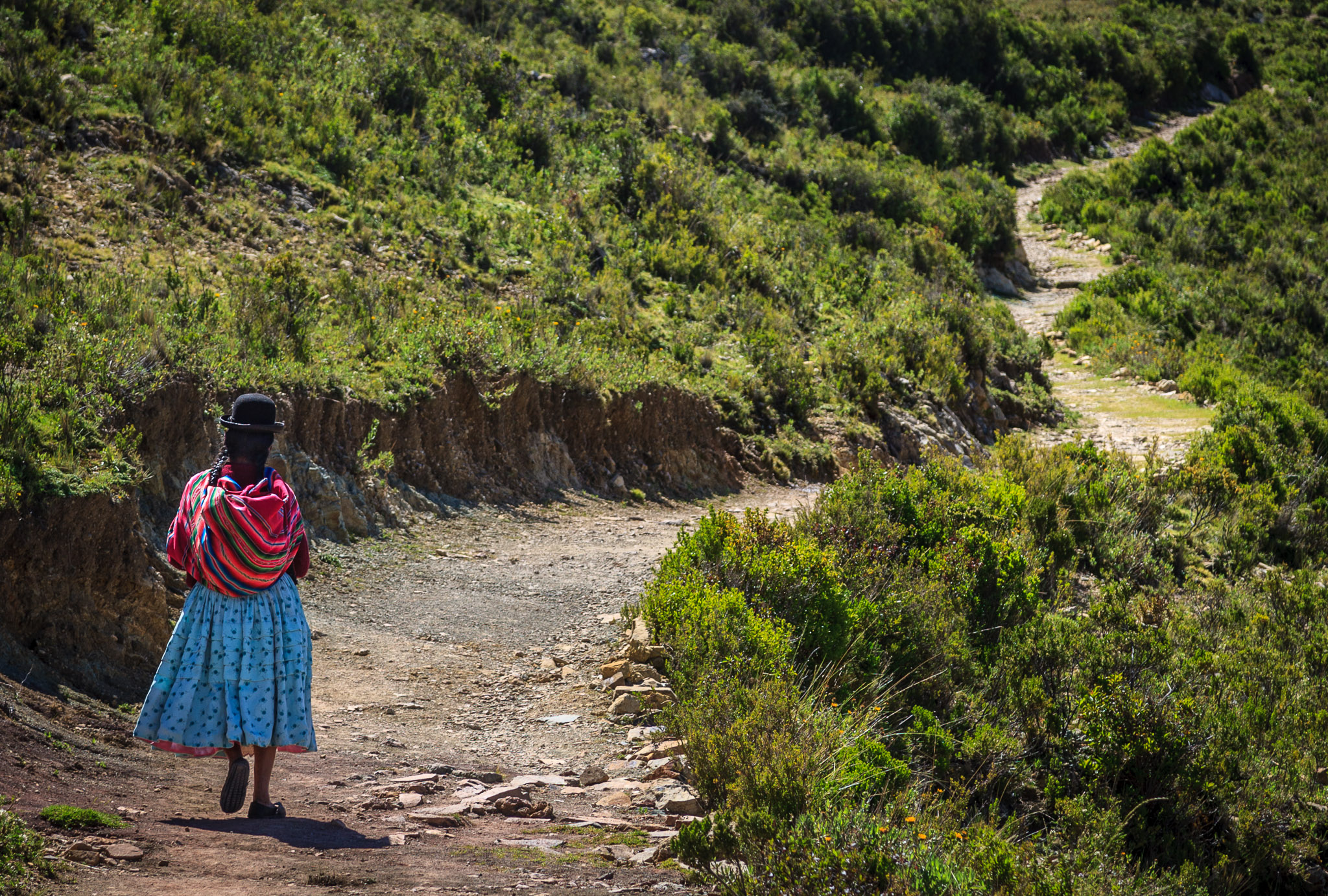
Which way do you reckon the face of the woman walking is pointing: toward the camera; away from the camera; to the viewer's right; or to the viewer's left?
away from the camera

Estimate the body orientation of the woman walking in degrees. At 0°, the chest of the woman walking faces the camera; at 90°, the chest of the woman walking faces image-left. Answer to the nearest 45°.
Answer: approximately 180°

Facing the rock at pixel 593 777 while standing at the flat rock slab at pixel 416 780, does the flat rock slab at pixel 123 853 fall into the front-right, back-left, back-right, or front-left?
back-right

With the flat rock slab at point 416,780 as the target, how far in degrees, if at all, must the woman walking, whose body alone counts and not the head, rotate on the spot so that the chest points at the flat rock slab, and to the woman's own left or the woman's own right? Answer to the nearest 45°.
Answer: approximately 45° to the woman's own right
